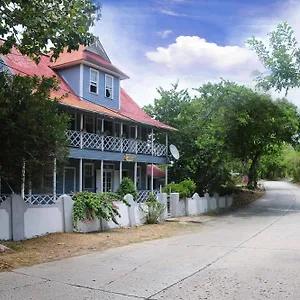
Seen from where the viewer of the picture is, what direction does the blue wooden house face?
facing the viewer and to the right of the viewer

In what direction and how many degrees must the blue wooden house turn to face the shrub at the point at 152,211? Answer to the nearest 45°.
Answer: approximately 45° to its right

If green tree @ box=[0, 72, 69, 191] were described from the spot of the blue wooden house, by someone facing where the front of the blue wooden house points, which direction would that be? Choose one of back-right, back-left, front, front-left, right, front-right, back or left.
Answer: front-right

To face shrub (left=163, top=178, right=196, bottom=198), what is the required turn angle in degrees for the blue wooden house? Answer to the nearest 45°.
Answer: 0° — it already faces it

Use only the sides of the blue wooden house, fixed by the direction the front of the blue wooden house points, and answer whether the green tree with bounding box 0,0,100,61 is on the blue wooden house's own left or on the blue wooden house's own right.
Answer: on the blue wooden house's own right

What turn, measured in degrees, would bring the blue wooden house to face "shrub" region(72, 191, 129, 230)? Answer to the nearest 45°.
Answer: approximately 45° to its right
